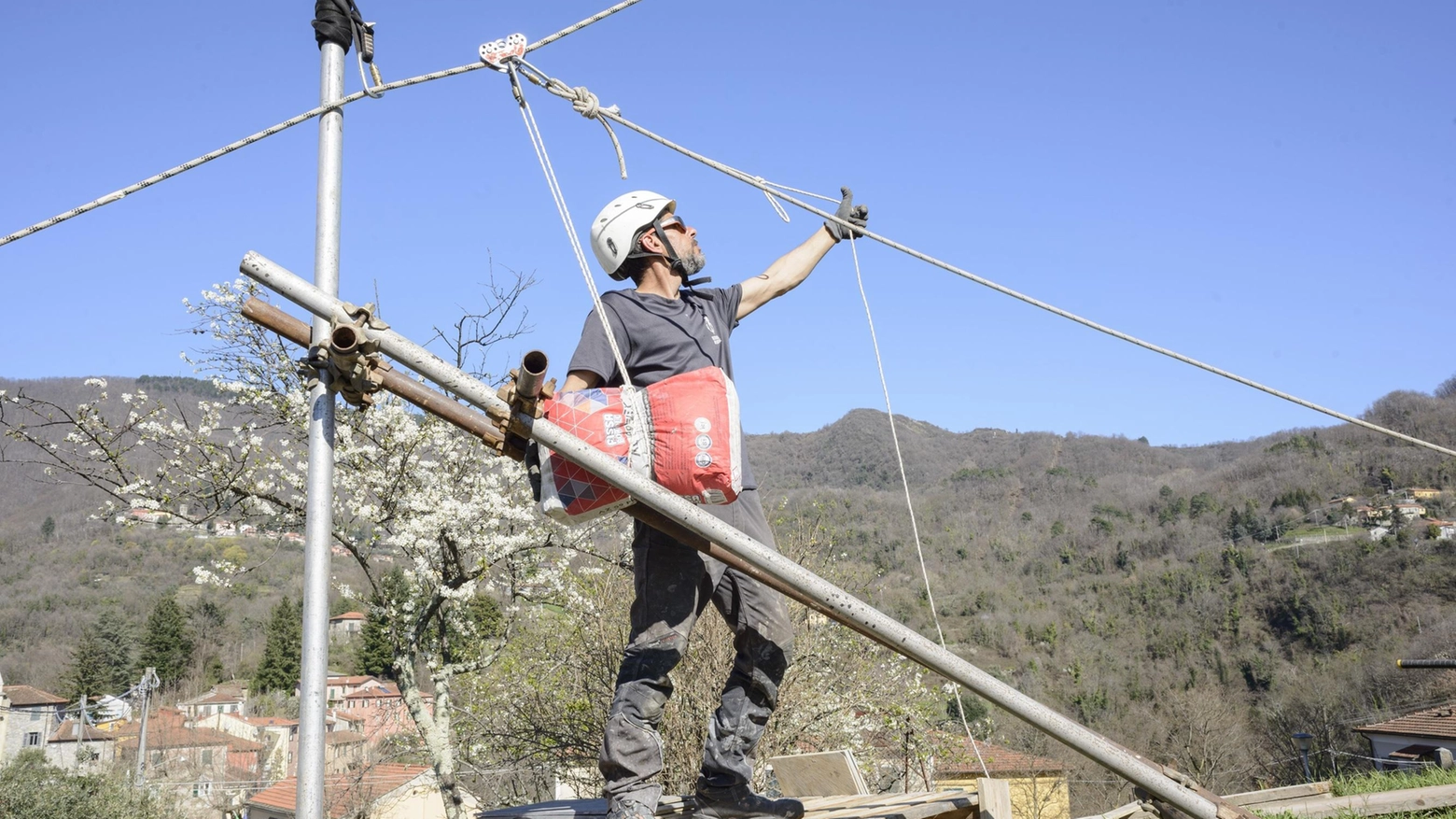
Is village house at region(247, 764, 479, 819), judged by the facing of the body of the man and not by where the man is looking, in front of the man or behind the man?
behind

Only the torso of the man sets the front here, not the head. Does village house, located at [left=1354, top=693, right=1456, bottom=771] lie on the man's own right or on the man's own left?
on the man's own left

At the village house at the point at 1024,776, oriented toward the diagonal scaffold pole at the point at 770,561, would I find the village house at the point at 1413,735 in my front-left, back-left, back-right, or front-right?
back-left

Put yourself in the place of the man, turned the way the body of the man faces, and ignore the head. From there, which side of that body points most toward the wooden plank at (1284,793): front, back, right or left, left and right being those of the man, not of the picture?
left

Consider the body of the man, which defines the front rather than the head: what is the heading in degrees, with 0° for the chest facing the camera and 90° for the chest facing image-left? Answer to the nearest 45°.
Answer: approximately 315°

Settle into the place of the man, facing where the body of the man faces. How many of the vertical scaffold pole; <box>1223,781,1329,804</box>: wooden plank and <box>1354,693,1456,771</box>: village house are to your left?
2

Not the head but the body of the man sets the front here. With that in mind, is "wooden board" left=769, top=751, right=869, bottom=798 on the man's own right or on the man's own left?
on the man's own left

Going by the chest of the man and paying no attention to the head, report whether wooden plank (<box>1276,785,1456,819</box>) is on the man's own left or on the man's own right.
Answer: on the man's own left

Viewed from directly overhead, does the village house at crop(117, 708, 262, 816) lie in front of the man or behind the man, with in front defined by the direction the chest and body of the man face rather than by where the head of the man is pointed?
behind

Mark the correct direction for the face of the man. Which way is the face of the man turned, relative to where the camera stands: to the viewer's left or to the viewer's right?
to the viewer's right

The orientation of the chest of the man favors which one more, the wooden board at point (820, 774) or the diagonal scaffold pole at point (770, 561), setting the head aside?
the diagonal scaffold pole
